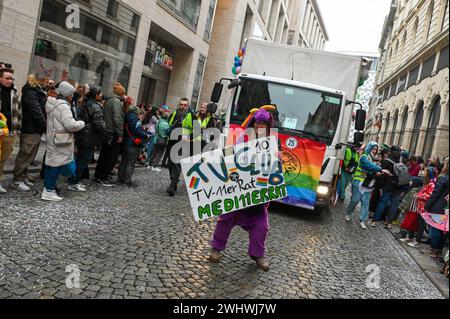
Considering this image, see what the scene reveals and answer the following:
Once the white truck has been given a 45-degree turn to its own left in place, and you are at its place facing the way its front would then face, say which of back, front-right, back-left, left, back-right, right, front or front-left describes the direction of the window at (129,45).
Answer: back

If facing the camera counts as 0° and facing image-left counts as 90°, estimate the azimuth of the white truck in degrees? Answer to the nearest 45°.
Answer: approximately 0°

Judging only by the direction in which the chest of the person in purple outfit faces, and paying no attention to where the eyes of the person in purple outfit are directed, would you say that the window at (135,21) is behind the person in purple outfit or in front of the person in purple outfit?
behind

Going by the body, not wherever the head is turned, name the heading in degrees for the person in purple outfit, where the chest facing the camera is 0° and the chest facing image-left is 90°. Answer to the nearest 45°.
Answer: approximately 0°

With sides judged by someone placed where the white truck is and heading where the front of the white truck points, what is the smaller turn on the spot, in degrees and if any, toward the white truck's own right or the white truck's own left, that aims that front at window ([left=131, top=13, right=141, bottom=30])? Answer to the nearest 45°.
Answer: approximately 135° to the white truck's own right

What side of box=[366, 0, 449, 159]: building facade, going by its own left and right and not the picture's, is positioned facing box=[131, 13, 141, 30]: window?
front

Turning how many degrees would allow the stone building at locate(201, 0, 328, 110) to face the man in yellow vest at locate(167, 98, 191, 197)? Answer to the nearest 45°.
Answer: approximately 45° to its right

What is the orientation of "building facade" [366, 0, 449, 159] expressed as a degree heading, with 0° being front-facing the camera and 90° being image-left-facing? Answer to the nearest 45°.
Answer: approximately 45°

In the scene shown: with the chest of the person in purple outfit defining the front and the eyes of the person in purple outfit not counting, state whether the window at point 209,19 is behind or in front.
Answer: behind

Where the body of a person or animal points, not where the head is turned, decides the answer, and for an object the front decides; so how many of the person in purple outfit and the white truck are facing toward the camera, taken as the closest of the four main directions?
2
